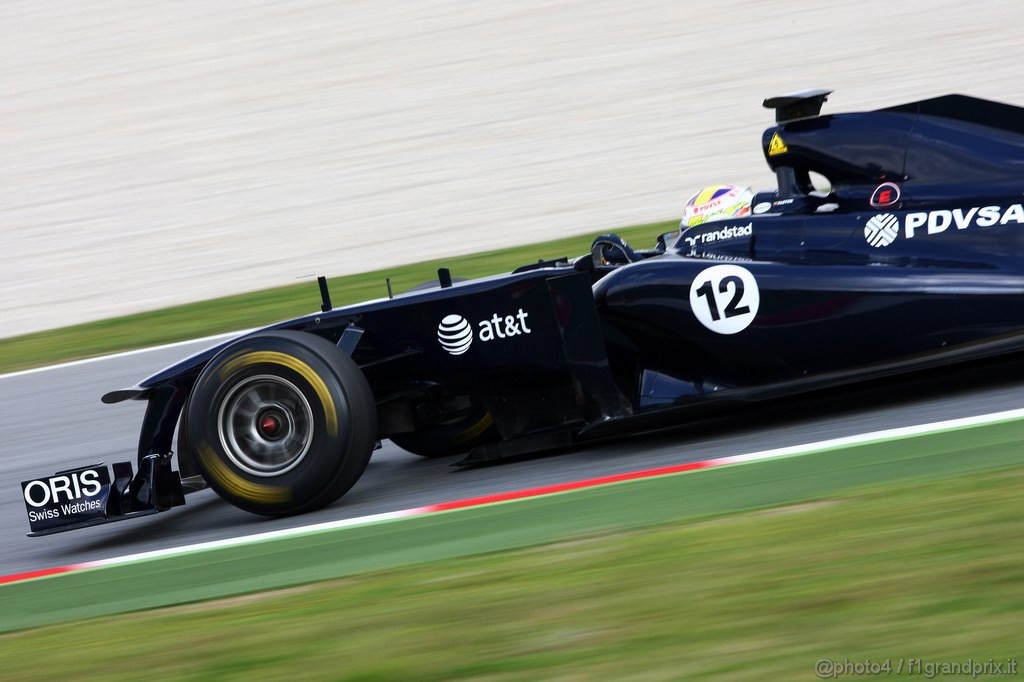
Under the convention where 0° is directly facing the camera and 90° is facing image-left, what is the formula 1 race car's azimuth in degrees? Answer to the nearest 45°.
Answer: approximately 90°
